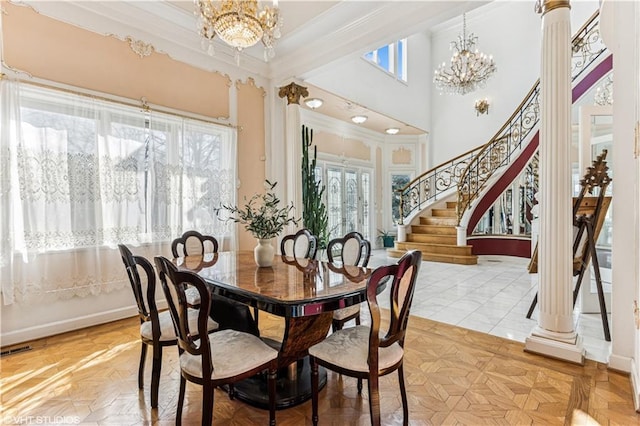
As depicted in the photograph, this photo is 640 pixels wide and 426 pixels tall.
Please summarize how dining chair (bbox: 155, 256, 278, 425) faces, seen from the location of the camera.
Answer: facing away from the viewer and to the right of the viewer

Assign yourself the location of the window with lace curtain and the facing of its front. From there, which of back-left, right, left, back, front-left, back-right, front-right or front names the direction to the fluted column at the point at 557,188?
front

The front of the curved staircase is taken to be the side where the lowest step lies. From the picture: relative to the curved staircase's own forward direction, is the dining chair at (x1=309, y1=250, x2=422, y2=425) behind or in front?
in front

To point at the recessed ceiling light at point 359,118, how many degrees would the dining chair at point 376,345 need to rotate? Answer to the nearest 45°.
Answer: approximately 45° to its right

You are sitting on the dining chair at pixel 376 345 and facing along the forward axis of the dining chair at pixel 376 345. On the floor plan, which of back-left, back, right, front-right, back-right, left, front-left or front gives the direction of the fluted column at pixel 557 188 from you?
right

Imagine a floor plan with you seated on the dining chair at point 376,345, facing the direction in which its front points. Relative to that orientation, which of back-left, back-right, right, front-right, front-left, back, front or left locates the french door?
front-right

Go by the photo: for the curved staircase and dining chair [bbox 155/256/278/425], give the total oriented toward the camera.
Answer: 1

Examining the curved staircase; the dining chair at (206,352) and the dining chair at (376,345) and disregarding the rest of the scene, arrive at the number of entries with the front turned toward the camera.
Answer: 1

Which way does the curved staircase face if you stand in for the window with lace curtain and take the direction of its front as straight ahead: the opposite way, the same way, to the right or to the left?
to the right

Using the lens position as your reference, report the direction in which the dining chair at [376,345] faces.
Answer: facing away from the viewer and to the left of the viewer

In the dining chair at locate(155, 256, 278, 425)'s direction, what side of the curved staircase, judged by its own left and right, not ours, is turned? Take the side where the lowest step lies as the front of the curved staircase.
front

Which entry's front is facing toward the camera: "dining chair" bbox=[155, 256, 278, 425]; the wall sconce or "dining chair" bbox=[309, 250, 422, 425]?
the wall sconce

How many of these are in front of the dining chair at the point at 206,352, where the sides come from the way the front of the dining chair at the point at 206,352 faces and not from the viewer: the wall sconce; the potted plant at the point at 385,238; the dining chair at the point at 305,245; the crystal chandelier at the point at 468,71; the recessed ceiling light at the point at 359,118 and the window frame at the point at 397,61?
6

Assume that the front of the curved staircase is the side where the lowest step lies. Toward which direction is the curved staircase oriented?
toward the camera

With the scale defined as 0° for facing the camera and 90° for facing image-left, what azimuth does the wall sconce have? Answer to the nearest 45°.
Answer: approximately 0°

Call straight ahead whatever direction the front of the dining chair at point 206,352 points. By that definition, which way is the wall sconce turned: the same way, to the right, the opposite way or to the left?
the opposite way
